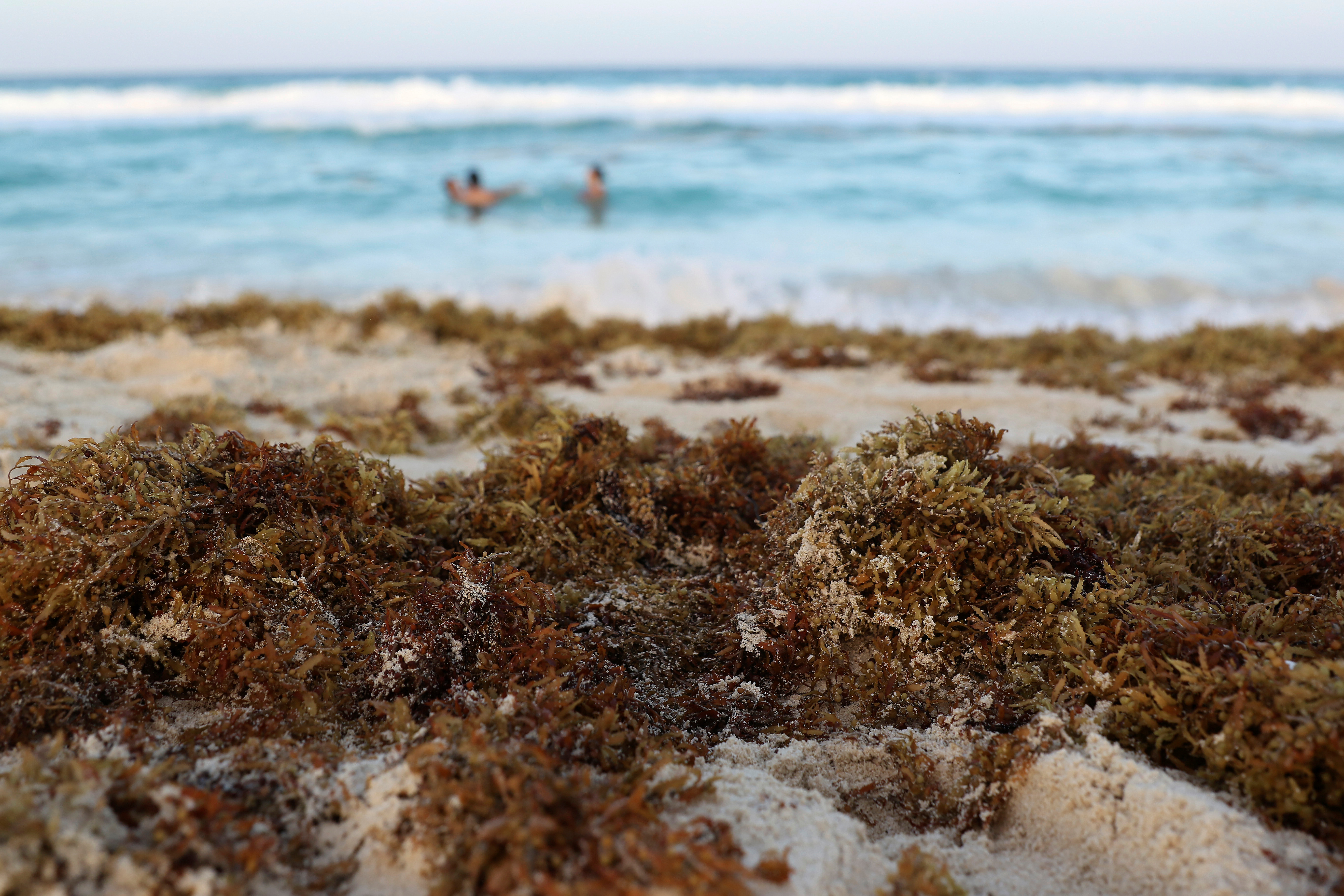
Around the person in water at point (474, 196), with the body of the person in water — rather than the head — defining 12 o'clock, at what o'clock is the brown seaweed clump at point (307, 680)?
The brown seaweed clump is roughly at 6 o'clock from the person in water.

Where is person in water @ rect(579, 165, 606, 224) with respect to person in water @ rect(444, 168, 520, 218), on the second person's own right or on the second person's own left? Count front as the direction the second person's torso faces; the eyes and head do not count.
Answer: on the second person's own right

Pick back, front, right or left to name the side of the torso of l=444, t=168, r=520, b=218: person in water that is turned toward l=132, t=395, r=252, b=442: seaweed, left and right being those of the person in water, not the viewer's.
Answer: back

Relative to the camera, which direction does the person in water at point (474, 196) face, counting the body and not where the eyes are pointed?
away from the camera

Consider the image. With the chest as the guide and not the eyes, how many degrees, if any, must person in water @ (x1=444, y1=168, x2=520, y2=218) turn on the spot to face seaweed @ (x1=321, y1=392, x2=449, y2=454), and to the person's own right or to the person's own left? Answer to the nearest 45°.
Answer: approximately 180°

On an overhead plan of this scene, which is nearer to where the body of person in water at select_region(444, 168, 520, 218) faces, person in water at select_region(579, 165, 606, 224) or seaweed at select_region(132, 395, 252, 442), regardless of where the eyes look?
the person in water

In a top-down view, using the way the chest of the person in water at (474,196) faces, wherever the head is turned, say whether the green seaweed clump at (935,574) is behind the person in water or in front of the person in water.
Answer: behind

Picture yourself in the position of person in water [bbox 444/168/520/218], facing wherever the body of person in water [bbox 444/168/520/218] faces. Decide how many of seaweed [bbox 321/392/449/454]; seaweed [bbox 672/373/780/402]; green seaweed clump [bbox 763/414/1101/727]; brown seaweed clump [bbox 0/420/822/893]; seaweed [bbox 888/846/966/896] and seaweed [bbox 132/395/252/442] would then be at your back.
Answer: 6
